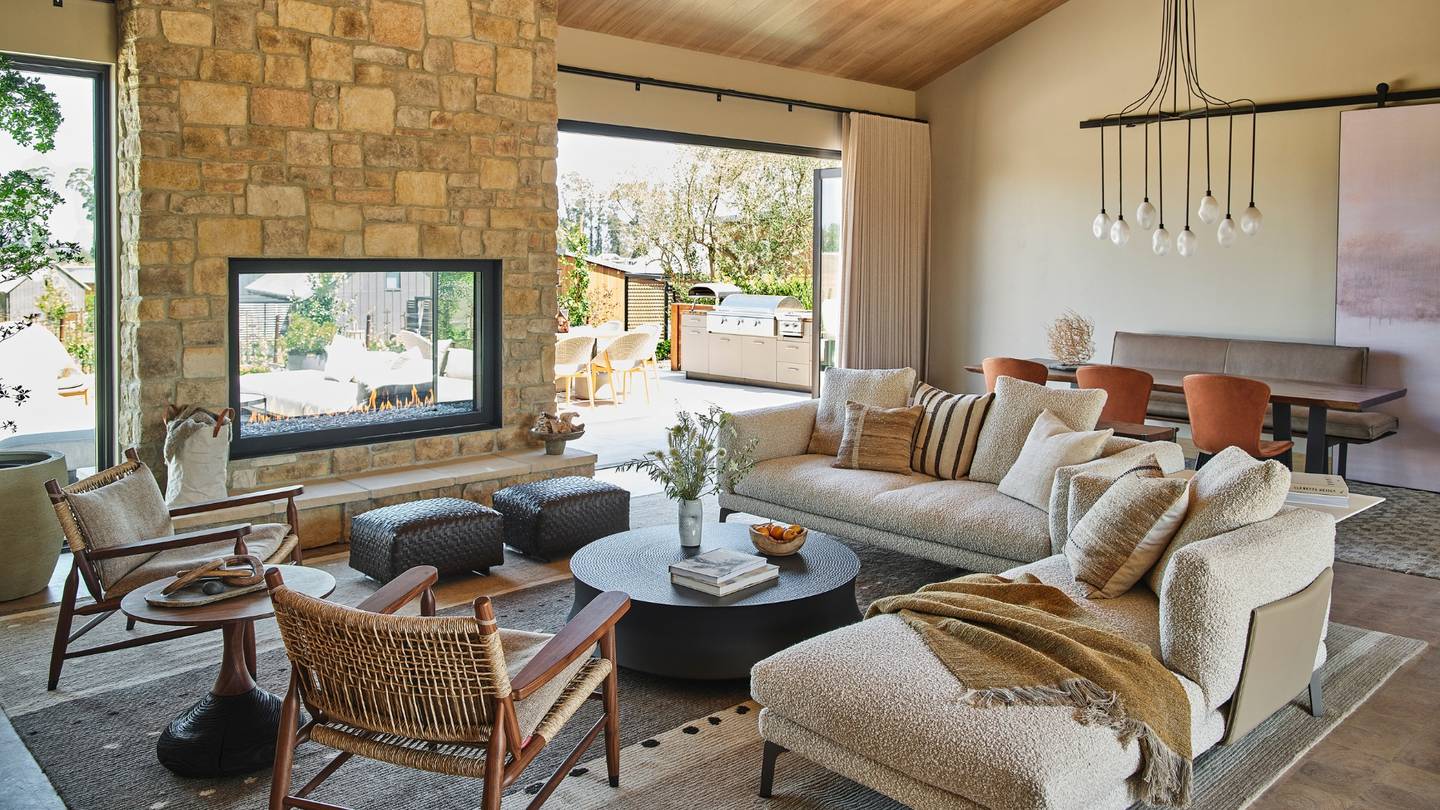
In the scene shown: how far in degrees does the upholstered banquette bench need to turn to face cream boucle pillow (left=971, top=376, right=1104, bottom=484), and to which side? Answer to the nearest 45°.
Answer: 0° — it already faces it

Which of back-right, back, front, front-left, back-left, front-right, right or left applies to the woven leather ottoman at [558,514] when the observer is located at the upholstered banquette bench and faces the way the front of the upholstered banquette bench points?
front-right

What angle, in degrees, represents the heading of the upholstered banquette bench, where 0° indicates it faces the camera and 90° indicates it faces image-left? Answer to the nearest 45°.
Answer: approximately 0°

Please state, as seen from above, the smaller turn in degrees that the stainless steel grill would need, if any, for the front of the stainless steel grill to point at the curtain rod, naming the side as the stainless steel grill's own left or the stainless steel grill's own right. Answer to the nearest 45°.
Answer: approximately 45° to the stainless steel grill's own left

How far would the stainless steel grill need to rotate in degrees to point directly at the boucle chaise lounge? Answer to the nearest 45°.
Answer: approximately 45° to its left

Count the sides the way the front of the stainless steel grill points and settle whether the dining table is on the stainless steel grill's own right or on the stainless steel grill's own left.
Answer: on the stainless steel grill's own left

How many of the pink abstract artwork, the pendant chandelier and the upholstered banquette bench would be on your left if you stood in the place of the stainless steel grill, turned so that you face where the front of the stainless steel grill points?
3

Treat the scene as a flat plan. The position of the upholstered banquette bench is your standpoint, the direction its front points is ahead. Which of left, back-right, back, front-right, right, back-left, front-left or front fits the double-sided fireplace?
front-right

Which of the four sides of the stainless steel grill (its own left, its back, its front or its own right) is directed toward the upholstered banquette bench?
left

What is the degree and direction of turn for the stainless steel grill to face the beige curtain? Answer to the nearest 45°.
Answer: approximately 45° to its left
